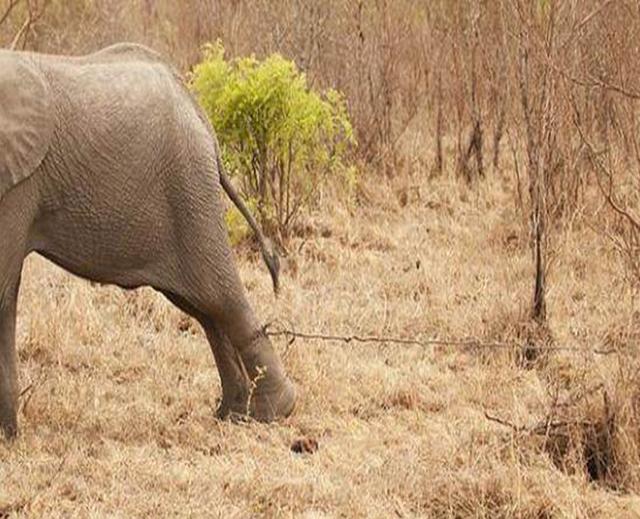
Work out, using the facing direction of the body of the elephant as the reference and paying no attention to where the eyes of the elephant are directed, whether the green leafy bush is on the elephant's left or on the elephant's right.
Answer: on the elephant's right

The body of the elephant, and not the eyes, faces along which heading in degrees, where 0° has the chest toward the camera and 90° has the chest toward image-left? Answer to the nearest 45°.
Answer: approximately 90°
